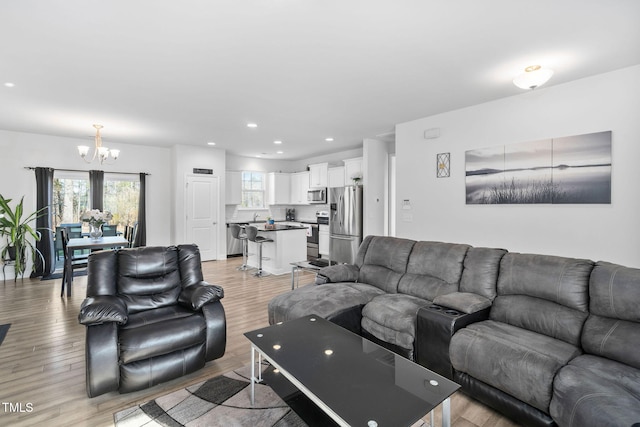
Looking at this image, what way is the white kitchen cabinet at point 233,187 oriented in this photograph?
toward the camera

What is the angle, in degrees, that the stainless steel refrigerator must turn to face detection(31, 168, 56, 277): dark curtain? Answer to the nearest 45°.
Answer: approximately 45° to its right

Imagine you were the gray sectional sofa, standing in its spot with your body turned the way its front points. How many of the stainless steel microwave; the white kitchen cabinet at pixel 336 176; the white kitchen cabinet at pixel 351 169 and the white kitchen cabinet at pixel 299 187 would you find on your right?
4

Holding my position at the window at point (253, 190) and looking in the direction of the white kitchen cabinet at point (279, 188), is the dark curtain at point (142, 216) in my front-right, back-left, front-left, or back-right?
back-right

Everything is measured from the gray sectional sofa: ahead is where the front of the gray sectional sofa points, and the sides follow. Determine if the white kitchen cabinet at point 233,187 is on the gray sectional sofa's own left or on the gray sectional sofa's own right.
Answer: on the gray sectional sofa's own right

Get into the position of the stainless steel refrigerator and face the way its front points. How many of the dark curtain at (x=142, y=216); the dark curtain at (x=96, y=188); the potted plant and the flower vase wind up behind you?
0

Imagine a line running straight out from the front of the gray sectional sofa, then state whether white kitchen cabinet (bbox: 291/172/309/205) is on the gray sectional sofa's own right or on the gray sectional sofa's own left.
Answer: on the gray sectional sofa's own right

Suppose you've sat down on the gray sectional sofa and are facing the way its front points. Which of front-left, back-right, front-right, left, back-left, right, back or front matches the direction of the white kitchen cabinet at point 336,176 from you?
right

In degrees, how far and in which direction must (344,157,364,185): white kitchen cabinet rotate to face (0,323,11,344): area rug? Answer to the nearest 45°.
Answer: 0° — it already faces it

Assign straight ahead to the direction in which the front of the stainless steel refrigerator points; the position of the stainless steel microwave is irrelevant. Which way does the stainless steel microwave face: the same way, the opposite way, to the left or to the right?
the same way

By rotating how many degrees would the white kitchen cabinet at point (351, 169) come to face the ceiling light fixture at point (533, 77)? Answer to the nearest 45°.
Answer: approximately 90° to its left

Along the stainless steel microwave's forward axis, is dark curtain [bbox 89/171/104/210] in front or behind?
in front

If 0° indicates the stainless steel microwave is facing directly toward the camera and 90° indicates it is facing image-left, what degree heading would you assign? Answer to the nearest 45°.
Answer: approximately 45°

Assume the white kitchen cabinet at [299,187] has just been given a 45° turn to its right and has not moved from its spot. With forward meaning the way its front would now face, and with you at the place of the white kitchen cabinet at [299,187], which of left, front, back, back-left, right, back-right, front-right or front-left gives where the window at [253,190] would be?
front-right

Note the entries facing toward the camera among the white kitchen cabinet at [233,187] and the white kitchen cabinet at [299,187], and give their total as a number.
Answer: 2

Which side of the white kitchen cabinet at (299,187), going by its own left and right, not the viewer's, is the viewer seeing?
front
